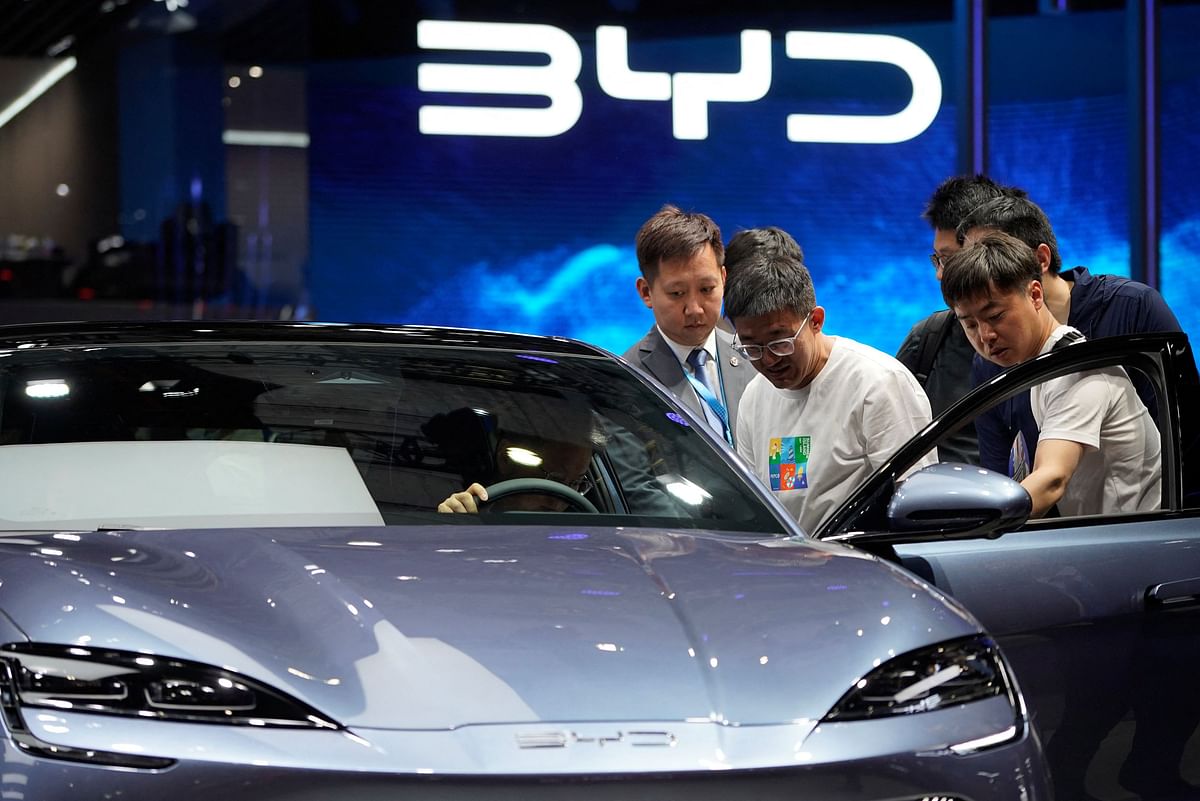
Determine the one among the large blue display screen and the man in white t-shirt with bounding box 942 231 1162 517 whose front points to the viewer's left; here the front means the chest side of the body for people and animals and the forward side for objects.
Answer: the man in white t-shirt

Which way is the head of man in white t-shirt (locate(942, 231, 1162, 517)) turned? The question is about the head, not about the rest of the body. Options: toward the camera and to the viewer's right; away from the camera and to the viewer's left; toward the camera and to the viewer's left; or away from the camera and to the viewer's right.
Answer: toward the camera and to the viewer's left

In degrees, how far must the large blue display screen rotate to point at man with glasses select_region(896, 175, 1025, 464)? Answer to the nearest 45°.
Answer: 0° — it already faces them

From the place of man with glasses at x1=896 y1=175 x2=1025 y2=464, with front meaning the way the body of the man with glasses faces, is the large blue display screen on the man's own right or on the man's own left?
on the man's own right

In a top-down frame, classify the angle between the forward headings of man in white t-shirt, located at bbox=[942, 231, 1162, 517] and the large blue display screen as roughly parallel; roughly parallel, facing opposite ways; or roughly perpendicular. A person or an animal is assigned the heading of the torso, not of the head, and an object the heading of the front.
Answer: roughly perpendicular

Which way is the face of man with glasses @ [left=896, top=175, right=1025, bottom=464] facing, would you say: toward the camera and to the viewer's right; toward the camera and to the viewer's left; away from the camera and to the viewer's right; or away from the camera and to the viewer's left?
toward the camera and to the viewer's left

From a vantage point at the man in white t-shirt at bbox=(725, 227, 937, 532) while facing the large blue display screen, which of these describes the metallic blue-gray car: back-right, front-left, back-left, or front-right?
back-left

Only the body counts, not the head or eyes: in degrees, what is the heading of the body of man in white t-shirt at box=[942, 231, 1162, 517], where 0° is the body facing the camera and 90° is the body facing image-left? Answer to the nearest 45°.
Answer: approximately 90°

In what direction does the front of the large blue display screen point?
toward the camera

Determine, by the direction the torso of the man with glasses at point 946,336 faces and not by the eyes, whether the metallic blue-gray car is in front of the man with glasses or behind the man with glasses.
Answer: in front

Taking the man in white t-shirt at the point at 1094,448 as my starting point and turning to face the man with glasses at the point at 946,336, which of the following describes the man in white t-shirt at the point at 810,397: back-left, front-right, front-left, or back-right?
front-left

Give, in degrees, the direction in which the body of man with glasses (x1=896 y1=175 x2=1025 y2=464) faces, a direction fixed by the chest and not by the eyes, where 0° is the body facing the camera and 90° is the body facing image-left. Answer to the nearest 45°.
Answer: approximately 45°

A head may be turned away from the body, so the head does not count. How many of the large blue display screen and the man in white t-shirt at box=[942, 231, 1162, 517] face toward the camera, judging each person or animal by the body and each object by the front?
1

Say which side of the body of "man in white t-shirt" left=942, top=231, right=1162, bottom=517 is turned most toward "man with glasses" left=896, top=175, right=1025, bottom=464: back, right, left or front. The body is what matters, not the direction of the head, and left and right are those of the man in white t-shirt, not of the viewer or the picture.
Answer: right

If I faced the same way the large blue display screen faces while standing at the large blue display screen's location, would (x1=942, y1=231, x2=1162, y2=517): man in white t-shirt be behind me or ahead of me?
ahead
